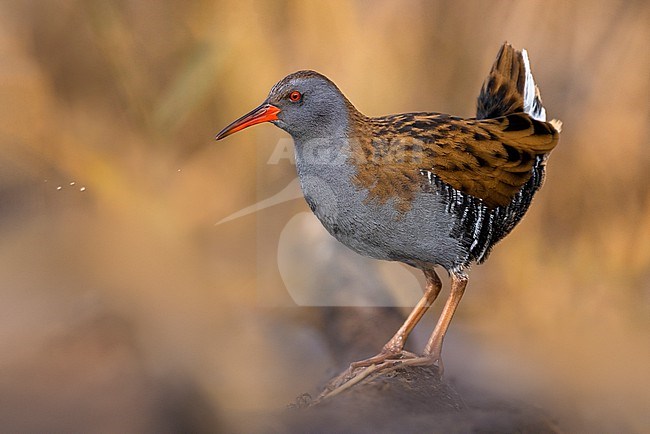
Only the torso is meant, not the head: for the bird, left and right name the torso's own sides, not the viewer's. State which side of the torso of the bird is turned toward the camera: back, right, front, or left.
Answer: left
